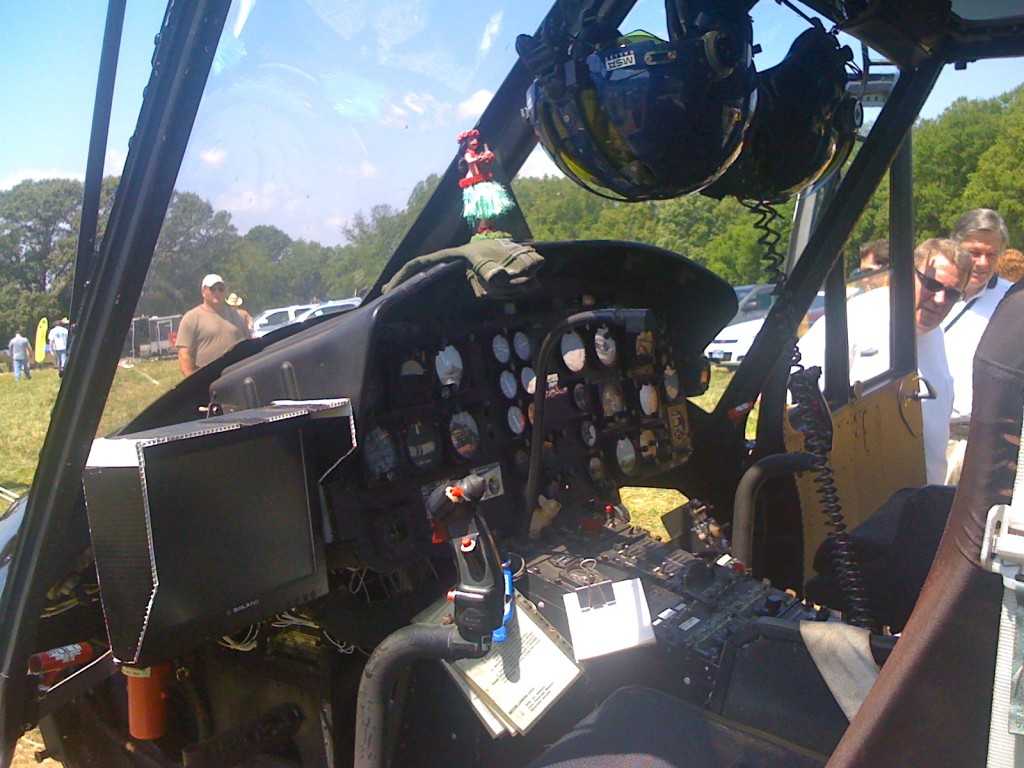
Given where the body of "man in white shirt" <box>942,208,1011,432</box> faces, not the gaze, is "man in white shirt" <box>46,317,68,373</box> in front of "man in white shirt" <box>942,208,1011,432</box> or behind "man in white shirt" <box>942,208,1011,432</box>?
in front

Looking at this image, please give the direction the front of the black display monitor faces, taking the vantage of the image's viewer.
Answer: facing the viewer and to the right of the viewer

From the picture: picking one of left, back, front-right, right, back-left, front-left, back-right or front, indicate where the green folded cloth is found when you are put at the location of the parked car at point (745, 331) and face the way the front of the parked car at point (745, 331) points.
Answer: front-left

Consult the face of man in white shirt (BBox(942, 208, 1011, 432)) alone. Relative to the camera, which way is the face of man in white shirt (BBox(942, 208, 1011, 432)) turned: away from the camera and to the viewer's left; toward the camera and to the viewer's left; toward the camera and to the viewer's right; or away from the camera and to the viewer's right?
toward the camera and to the viewer's left

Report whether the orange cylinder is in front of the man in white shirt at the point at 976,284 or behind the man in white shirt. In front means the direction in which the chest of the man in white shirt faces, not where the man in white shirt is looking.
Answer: in front

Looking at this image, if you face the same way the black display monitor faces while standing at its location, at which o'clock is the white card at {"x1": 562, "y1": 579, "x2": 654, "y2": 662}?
The white card is roughly at 11 o'clock from the black display monitor.

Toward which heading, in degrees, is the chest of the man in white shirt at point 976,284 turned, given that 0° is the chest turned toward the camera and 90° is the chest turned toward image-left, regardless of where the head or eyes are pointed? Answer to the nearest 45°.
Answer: approximately 45°

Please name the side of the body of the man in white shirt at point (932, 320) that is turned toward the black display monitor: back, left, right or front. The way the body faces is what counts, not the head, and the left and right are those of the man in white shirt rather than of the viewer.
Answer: front
